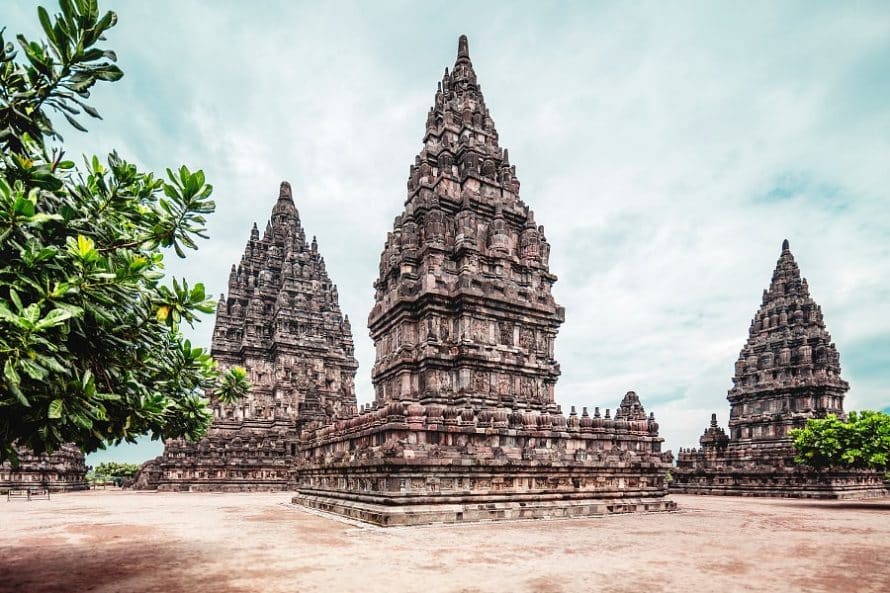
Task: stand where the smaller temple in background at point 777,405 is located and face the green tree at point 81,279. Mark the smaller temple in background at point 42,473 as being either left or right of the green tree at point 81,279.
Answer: right

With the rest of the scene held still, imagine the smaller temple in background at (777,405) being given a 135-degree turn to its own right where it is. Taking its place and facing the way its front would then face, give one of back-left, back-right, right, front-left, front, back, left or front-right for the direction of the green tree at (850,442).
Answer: back-right

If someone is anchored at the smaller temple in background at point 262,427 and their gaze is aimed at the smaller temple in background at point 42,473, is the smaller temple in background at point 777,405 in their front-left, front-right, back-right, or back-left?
back-left
